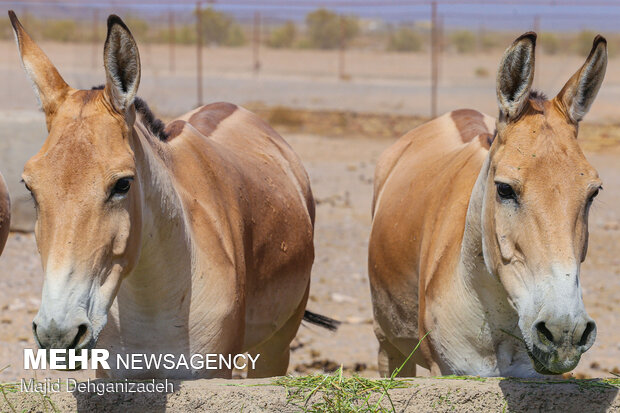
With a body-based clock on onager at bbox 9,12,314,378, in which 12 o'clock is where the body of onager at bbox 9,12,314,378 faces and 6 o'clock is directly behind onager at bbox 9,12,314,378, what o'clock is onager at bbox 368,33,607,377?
onager at bbox 368,33,607,377 is roughly at 8 o'clock from onager at bbox 9,12,314,378.

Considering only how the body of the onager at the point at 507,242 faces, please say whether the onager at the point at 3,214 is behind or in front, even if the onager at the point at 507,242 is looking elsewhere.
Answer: behind

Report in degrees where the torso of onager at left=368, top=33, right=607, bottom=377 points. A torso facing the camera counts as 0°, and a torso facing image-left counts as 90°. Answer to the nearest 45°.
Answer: approximately 315°

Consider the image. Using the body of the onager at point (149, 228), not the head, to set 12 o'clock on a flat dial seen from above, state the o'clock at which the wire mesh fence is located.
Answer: The wire mesh fence is roughly at 5 o'clock from the onager.

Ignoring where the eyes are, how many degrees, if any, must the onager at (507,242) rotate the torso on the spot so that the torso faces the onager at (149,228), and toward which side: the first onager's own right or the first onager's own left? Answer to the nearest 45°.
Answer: approximately 135° to the first onager's own right

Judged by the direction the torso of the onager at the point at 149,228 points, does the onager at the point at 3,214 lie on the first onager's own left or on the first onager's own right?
on the first onager's own right

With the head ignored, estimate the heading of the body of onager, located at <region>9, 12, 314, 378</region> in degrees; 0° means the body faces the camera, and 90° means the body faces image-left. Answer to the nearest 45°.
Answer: approximately 45°

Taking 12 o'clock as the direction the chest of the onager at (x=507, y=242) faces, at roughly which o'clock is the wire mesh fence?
The wire mesh fence is roughly at 7 o'clock from the onager.

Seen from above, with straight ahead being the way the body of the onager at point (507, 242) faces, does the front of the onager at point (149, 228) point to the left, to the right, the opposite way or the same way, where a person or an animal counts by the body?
to the right
